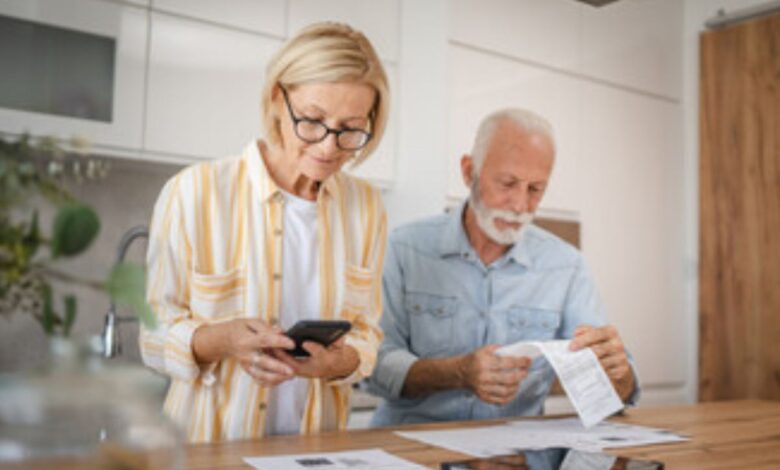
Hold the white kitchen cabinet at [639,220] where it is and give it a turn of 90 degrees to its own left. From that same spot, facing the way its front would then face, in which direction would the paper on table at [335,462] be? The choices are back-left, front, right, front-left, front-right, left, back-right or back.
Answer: back-right

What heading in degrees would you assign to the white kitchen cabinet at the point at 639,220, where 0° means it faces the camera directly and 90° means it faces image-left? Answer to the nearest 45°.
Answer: approximately 315°

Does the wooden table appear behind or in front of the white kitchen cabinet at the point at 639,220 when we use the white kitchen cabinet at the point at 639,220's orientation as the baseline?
in front

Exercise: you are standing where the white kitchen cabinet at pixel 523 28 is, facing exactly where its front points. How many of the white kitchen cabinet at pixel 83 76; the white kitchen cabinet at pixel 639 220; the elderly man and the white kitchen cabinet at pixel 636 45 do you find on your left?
2

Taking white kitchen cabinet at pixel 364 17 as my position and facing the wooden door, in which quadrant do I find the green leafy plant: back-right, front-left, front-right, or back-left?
back-right

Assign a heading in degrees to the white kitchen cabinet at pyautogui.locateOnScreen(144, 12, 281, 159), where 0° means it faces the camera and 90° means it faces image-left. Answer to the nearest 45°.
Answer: approximately 315°

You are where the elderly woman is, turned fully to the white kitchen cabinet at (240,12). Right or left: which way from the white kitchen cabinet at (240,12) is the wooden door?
right

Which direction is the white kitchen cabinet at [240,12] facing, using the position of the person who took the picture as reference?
facing the viewer and to the right of the viewer

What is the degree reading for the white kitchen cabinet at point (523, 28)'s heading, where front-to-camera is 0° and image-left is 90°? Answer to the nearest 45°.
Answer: approximately 315°

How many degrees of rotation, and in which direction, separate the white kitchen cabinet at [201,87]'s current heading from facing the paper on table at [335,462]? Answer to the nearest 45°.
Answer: approximately 45° to its right

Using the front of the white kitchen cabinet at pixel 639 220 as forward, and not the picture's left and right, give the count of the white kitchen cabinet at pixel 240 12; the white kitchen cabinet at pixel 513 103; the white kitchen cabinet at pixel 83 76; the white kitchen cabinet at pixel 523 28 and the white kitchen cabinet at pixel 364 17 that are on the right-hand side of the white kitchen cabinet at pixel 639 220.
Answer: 5

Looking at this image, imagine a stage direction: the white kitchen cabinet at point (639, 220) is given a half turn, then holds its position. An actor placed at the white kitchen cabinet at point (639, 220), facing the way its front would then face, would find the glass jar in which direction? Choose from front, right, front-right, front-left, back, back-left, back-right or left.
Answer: back-left

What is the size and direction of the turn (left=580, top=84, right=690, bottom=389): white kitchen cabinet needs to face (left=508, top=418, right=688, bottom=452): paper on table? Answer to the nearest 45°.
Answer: approximately 45° to its right

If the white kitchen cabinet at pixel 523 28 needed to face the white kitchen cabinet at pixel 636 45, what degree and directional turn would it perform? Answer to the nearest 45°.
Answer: approximately 90° to its left
